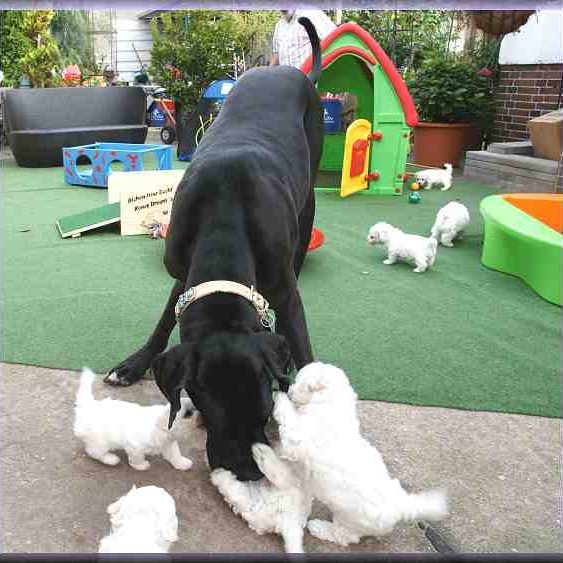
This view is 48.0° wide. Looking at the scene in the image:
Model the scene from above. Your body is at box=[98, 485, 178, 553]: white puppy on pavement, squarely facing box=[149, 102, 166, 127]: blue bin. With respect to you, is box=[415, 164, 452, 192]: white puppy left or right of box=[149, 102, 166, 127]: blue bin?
right

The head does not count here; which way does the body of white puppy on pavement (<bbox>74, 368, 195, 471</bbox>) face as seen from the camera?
to the viewer's right

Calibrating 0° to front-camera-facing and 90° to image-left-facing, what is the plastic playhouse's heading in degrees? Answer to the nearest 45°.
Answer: approximately 0°

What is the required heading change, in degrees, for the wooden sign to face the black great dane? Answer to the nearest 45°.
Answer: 0° — it already faces it

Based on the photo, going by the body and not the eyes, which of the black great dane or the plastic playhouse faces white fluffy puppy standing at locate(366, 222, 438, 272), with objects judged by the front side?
the plastic playhouse

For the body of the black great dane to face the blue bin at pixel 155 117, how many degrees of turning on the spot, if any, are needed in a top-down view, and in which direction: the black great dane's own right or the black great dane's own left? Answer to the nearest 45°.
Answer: approximately 180°

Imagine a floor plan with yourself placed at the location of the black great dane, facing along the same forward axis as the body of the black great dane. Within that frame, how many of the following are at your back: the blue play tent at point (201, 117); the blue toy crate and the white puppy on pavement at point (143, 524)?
2

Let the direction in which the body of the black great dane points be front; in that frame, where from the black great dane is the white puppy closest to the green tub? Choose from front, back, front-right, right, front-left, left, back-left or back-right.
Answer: back-left

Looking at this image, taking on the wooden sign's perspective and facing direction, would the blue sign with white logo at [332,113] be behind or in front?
behind

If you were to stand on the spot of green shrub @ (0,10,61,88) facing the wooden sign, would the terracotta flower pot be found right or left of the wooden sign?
left

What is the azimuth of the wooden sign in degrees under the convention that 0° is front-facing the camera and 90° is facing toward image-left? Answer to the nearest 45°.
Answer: approximately 0°

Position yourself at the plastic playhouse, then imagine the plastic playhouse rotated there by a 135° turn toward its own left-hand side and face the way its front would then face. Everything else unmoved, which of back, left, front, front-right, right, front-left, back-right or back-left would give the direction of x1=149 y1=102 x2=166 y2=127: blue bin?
left

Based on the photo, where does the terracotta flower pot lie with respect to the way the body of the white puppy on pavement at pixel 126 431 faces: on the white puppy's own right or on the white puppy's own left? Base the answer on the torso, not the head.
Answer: on the white puppy's own left
